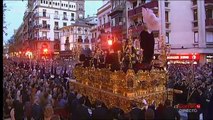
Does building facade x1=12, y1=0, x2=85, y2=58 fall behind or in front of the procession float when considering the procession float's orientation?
behind

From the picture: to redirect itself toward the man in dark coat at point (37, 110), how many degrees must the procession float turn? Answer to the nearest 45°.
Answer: approximately 90° to its right

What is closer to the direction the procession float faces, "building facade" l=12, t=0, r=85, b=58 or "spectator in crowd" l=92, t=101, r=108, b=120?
the spectator in crowd

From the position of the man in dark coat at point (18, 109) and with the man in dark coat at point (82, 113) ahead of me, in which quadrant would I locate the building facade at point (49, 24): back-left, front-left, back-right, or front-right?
back-left

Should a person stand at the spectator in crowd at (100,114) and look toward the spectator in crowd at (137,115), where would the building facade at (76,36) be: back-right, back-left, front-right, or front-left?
back-left
